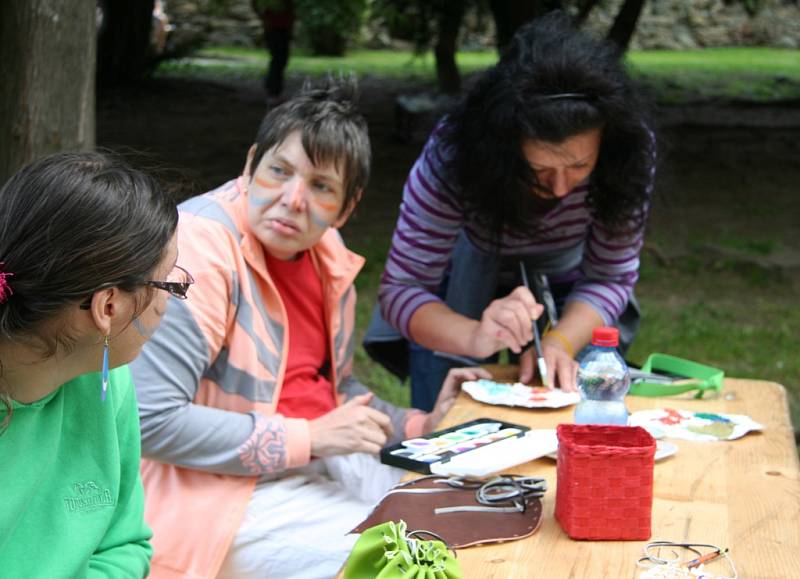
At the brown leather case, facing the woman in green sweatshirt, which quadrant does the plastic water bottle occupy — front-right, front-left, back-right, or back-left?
back-right

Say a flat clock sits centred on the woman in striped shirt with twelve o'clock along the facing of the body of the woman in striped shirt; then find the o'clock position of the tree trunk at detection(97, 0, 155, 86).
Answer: The tree trunk is roughly at 5 o'clock from the woman in striped shirt.

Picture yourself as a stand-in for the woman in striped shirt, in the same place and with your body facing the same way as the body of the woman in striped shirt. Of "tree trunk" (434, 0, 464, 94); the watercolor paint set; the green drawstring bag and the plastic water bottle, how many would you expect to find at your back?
1

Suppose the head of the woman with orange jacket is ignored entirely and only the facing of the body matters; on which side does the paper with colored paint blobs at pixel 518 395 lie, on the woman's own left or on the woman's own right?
on the woman's own left

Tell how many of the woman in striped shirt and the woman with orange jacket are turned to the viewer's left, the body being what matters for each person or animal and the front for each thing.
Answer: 0

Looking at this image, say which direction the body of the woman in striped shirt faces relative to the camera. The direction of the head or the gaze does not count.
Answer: toward the camera

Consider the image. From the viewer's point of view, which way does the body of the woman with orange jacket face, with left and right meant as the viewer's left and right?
facing the viewer and to the right of the viewer

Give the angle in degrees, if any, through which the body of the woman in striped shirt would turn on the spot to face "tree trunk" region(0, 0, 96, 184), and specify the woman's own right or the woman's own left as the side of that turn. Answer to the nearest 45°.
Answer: approximately 135° to the woman's own right

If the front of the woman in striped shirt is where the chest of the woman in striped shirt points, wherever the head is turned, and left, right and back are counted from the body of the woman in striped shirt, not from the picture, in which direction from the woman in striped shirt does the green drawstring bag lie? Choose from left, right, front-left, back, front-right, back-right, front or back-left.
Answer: front

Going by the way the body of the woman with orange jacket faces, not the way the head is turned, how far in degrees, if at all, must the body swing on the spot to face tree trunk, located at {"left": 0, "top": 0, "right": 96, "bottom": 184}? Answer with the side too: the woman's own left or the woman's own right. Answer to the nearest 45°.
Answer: approximately 180°

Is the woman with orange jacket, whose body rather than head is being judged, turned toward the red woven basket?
yes

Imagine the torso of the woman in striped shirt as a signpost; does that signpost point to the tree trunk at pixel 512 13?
no

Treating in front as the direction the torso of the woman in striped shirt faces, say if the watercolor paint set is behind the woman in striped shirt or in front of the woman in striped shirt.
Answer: in front

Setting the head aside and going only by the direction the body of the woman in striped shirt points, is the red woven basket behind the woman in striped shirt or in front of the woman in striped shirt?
in front

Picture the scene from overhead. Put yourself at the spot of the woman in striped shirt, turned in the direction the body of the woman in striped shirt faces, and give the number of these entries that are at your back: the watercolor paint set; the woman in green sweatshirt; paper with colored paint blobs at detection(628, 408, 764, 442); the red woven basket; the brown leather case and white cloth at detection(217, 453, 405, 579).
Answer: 0

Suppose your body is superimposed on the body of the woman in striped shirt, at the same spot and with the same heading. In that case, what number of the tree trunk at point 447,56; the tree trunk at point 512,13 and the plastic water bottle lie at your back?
2

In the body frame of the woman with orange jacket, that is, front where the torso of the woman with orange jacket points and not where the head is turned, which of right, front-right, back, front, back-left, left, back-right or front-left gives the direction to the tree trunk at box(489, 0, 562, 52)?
back-left

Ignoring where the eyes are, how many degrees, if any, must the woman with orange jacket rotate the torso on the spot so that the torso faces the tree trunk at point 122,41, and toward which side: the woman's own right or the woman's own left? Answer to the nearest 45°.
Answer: approximately 135° to the woman's own left

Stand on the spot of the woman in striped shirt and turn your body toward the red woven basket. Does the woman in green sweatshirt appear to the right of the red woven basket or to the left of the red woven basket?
right

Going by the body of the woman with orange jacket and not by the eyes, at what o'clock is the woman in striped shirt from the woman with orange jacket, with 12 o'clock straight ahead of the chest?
The woman in striped shirt is roughly at 9 o'clock from the woman with orange jacket.
